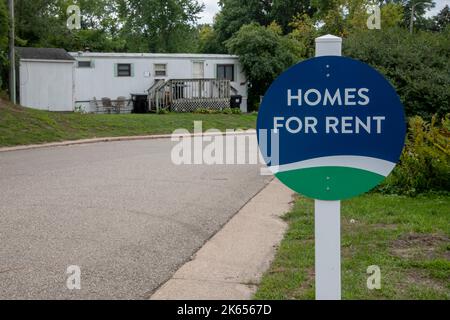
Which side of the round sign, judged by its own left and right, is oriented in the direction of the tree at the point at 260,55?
back

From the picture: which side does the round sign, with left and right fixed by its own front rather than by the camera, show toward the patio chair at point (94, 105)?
back

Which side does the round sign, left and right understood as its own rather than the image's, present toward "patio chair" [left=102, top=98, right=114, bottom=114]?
back

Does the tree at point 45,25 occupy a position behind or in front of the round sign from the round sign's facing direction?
behind

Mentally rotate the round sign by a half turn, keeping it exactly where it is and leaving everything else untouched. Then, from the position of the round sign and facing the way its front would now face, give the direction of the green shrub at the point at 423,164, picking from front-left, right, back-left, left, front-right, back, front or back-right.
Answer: front

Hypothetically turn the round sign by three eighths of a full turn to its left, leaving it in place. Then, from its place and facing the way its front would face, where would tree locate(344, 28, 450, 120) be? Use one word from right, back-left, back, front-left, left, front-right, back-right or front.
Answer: front-left

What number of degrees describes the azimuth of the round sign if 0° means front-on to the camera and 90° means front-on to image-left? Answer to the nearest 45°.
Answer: approximately 0°

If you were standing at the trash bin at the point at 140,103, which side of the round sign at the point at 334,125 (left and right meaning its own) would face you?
back

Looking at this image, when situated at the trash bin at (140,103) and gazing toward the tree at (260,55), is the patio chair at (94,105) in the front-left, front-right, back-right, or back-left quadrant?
back-left
